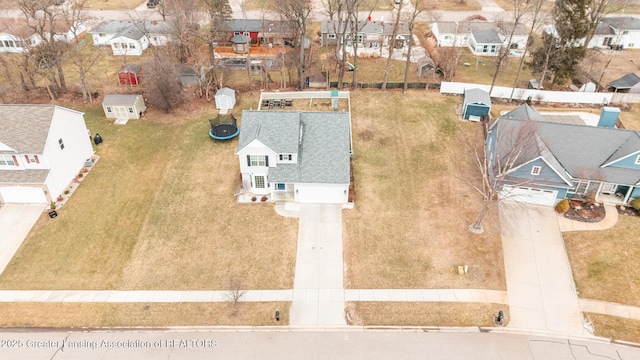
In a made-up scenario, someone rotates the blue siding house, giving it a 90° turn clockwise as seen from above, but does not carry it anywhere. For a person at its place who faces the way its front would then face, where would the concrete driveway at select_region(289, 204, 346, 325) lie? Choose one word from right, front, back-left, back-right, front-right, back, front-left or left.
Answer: front-left

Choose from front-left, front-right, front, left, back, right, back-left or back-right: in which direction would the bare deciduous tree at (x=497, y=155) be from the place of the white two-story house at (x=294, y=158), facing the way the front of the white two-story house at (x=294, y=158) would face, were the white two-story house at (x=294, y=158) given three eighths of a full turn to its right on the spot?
back-right

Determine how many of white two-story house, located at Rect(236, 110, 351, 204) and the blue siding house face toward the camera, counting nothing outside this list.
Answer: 2

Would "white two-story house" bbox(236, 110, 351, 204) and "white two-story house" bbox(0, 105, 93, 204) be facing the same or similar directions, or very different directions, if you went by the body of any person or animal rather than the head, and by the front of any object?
same or similar directions

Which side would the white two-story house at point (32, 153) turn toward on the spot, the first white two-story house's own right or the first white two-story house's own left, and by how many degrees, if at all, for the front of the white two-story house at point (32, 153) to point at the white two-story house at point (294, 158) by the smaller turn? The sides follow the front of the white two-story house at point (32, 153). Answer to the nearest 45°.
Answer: approximately 90° to the first white two-story house's own left

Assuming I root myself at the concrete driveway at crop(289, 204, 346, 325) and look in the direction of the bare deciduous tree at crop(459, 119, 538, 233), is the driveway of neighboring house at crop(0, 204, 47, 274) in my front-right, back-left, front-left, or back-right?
back-left

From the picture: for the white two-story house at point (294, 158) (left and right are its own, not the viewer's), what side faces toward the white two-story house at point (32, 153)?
right

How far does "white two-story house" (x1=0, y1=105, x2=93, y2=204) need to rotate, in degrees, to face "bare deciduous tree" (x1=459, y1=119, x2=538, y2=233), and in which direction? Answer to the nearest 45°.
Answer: approximately 90° to its left

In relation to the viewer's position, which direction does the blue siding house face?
facing the viewer

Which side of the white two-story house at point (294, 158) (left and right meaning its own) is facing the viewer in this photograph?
front

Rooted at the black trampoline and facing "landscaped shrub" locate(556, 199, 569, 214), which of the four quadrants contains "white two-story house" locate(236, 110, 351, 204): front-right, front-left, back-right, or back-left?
front-right

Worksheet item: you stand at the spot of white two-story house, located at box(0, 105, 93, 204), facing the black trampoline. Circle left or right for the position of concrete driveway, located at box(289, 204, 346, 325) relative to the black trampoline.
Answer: right

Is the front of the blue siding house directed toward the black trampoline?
no

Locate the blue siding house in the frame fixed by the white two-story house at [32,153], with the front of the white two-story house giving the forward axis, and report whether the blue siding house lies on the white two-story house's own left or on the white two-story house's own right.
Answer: on the white two-story house's own left

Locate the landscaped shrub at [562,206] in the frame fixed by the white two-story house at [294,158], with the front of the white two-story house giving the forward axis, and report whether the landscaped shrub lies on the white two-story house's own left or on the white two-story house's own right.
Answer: on the white two-story house's own left

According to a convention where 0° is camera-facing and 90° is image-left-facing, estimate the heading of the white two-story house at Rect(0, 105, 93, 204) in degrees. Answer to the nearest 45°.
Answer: approximately 45°

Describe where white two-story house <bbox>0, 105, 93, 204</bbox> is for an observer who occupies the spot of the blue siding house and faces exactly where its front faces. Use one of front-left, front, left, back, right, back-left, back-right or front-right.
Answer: front-right

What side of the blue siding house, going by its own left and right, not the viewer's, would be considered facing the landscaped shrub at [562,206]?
front
